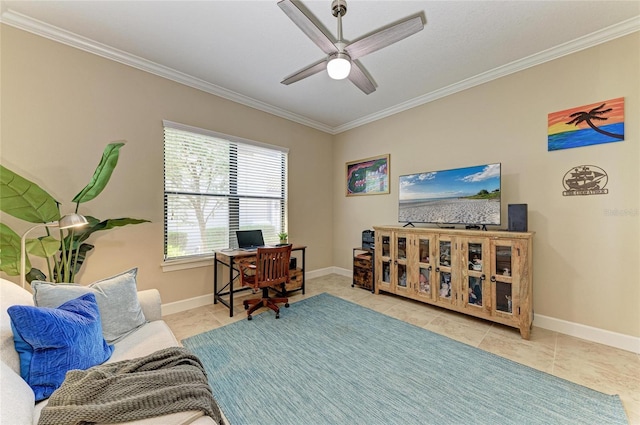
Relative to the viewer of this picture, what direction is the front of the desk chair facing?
facing away from the viewer and to the left of the viewer

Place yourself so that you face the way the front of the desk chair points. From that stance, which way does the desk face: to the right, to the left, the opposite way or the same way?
the opposite way

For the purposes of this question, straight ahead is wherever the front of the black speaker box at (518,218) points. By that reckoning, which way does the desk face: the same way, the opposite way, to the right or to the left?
to the left

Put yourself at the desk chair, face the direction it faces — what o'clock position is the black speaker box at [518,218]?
The black speaker box is roughly at 5 o'clock from the desk chair.

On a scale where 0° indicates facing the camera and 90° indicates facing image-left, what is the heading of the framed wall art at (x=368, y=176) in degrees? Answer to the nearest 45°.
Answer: approximately 45°

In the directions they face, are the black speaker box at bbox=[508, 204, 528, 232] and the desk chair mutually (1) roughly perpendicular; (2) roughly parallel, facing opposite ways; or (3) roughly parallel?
roughly perpendicular

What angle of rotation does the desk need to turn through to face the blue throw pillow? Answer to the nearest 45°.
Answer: approximately 45° to its right

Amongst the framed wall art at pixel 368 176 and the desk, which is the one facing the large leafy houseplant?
the framed wall art

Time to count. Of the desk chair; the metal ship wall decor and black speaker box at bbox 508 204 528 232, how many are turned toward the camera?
2

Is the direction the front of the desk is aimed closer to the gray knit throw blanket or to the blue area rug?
the blue area rug
